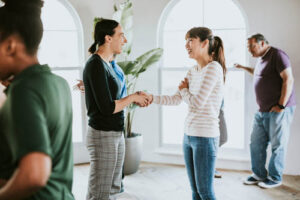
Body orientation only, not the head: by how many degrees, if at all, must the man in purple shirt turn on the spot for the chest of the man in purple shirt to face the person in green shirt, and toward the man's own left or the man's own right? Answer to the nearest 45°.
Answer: approximately 45° to the man's own left

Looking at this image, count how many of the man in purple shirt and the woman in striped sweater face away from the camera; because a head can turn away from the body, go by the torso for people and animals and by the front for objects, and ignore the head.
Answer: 0

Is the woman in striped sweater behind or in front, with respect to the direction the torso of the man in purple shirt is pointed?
in front

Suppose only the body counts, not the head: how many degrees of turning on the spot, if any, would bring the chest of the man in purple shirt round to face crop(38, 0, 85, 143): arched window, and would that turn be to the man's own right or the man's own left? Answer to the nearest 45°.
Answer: approximately 45° to the man's own right

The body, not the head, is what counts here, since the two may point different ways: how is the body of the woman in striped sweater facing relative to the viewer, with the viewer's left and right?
facing the viewer and to the left of the viewer

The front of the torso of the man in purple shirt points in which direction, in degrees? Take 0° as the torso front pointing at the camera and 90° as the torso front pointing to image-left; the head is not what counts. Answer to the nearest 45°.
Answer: approximately 45°

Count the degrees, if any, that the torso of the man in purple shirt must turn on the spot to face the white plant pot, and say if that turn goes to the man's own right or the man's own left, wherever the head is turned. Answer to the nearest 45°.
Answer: approximately 45° to the man's own right
